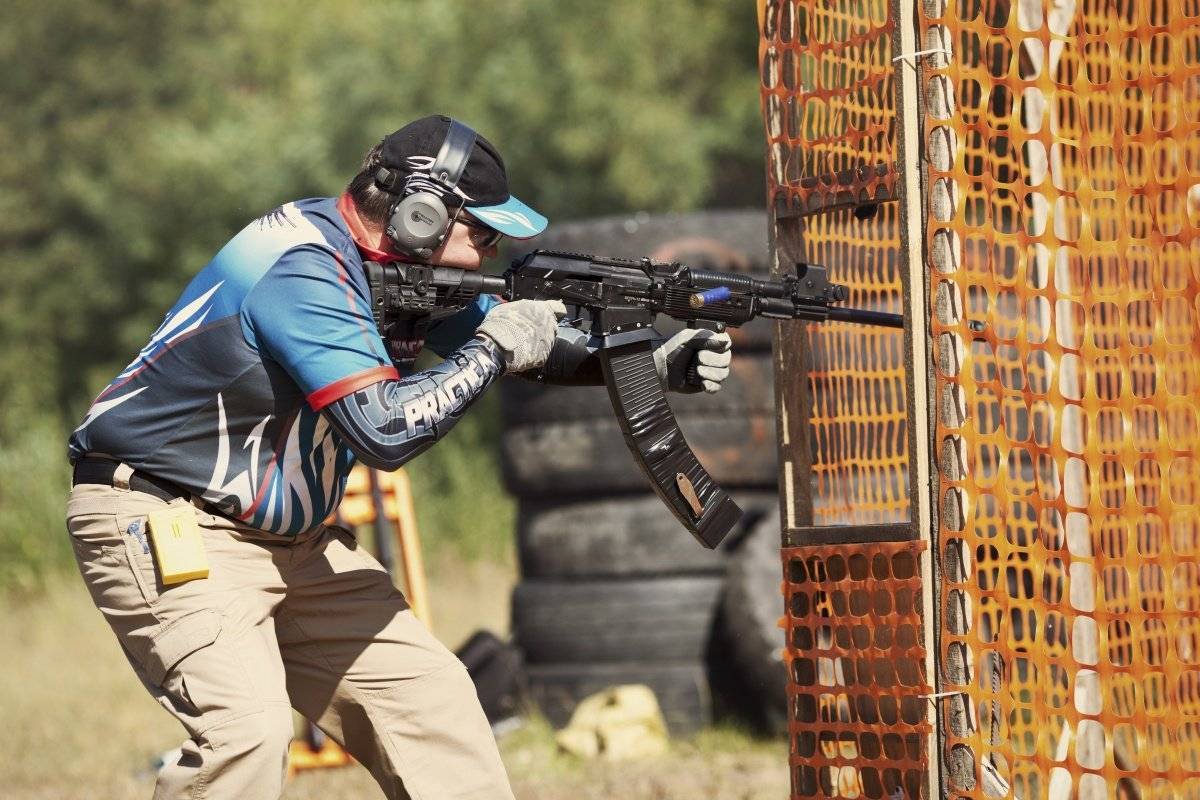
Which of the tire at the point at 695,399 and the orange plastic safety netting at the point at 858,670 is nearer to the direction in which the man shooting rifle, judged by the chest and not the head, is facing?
the orange plastic safety netting

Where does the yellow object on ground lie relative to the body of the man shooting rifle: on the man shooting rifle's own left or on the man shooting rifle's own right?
on the man shooting rifle's own left

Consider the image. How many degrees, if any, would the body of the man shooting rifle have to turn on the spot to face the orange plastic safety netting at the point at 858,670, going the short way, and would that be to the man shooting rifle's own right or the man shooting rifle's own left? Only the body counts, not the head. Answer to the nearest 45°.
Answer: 0° — they already face it

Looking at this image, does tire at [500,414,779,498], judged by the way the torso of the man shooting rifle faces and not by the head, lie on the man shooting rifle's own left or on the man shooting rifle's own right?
on the man shooting rifle's own left

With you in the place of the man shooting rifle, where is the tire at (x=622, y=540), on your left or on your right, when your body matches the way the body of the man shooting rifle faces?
on your left

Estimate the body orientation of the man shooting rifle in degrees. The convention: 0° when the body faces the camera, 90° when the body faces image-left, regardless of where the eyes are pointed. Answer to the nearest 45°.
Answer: approximately 270°
